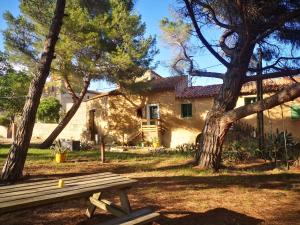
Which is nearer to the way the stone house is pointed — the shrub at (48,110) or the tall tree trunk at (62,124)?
the tall tree trunk

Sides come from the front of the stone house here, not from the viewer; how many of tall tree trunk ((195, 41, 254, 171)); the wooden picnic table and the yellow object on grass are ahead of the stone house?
3

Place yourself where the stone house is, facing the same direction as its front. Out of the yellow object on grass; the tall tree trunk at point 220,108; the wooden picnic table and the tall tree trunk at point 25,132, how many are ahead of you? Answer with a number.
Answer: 4

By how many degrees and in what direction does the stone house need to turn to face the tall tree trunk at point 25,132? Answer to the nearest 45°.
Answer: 0° — it already faces it

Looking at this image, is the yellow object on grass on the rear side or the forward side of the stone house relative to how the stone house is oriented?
on the forward side

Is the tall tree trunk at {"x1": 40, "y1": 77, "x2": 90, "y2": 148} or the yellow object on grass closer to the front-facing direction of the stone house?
the yellow object on grass

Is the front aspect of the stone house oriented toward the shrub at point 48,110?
no

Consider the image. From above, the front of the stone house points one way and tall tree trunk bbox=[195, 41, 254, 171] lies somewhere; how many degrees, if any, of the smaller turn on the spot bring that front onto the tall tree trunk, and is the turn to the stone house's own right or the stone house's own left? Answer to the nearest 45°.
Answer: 0° — it already faces it

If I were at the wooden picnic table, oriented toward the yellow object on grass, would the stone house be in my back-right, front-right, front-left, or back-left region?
front-right

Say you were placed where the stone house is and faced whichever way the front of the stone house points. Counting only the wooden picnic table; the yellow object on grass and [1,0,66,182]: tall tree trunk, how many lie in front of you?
3

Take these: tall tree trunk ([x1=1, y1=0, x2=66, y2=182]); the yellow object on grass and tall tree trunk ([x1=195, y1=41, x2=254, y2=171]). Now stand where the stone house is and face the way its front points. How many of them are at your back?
0

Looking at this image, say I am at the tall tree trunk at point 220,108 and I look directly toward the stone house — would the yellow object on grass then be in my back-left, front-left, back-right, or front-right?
front-left

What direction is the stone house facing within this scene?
toward the camera

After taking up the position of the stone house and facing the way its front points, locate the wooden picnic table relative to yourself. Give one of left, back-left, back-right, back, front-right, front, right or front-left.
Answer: front
